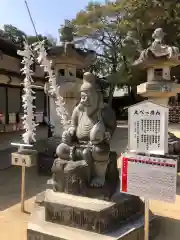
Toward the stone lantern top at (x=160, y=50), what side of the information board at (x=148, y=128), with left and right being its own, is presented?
back

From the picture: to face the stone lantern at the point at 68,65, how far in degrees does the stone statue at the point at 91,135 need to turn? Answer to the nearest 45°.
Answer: approximately 135° to its right

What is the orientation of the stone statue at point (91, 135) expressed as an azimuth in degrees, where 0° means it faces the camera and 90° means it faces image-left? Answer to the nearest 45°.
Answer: approximately 45°

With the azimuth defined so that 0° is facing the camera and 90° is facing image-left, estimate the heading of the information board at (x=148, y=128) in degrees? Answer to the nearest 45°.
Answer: approximately 0°

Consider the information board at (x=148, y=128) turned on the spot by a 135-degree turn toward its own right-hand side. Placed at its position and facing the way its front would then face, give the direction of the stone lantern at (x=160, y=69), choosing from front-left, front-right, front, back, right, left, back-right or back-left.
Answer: front-right

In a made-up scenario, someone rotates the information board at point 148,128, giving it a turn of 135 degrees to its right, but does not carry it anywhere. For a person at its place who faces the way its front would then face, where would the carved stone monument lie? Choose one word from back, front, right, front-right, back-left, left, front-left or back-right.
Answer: left

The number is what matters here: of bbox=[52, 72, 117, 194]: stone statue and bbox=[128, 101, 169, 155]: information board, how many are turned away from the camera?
0

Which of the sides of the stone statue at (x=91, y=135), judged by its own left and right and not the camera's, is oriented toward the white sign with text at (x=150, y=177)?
left
